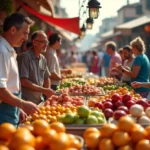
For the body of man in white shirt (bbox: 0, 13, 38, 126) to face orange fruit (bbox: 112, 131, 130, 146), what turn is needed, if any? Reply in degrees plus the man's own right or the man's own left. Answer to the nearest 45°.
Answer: approximately 45° to the man's own right

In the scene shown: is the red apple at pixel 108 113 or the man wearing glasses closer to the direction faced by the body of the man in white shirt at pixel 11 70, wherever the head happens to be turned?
the red apple

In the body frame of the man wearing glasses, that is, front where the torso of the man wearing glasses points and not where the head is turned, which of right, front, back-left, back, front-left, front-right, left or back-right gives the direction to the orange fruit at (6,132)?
front-right

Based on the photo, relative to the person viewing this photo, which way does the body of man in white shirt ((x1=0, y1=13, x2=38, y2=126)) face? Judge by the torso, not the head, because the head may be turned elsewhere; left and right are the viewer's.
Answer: facing to the right of the viewer

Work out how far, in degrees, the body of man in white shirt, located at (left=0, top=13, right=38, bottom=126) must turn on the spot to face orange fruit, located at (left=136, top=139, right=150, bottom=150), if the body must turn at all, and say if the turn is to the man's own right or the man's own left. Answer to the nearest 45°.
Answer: approximately 45° to the man's own right

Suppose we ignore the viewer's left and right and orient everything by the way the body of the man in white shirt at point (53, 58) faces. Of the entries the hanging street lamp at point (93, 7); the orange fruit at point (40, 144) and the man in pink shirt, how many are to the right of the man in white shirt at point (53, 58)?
1
